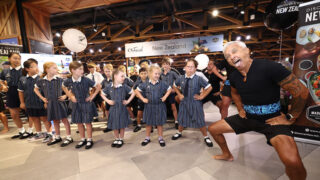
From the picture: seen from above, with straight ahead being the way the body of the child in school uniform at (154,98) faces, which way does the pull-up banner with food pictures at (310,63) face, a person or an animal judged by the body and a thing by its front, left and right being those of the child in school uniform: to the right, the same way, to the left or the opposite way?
to the right

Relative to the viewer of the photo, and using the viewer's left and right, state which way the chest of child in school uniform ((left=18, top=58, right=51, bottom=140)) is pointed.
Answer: facing the viewer and to the right of the viewer

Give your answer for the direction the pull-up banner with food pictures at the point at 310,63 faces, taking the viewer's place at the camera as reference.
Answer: facing the viewer and to the left of the viewer

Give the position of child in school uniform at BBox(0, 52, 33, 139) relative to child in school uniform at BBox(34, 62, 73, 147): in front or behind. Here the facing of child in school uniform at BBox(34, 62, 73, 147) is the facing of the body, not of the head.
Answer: behind

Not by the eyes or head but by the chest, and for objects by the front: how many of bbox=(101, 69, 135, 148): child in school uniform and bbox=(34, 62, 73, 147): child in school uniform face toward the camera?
2

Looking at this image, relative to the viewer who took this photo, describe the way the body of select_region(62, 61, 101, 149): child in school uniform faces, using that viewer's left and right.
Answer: facing the viewer

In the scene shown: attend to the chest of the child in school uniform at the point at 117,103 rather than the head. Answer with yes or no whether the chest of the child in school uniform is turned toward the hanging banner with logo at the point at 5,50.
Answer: no

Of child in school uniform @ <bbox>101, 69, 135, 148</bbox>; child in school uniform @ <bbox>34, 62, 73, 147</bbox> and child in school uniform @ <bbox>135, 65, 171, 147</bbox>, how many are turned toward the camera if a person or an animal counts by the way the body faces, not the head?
3

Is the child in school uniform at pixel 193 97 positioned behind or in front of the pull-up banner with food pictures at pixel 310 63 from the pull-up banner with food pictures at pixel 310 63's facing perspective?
in front

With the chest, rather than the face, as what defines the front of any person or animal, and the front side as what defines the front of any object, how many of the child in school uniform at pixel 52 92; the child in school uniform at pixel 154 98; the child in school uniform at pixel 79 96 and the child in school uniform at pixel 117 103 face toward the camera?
4

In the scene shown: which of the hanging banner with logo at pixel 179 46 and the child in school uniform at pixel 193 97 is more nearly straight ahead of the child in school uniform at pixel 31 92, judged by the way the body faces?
the child in school uniform

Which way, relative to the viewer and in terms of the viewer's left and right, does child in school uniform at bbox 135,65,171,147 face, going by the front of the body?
facing the viewer

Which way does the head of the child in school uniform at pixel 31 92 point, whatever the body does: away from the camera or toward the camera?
toward the camera

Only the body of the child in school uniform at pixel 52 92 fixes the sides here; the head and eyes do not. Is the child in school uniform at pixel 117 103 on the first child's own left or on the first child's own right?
on the first child's own left

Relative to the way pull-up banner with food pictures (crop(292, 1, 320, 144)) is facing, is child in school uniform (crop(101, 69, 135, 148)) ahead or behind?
ahead
